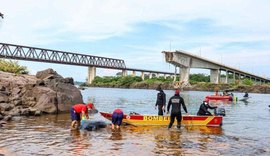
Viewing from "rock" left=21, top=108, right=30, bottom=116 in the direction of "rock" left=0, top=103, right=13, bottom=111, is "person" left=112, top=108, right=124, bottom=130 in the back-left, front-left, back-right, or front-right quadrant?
back-left

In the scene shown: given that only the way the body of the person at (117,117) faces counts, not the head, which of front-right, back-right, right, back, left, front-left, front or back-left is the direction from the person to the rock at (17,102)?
front-left

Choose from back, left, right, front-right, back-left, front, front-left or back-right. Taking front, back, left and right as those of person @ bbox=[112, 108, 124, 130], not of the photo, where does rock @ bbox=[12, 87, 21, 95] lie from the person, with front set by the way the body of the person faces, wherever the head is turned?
front-left

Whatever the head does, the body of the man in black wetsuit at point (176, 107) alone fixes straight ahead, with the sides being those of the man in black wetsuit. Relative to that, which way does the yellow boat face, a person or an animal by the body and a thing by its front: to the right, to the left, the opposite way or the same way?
to the left
